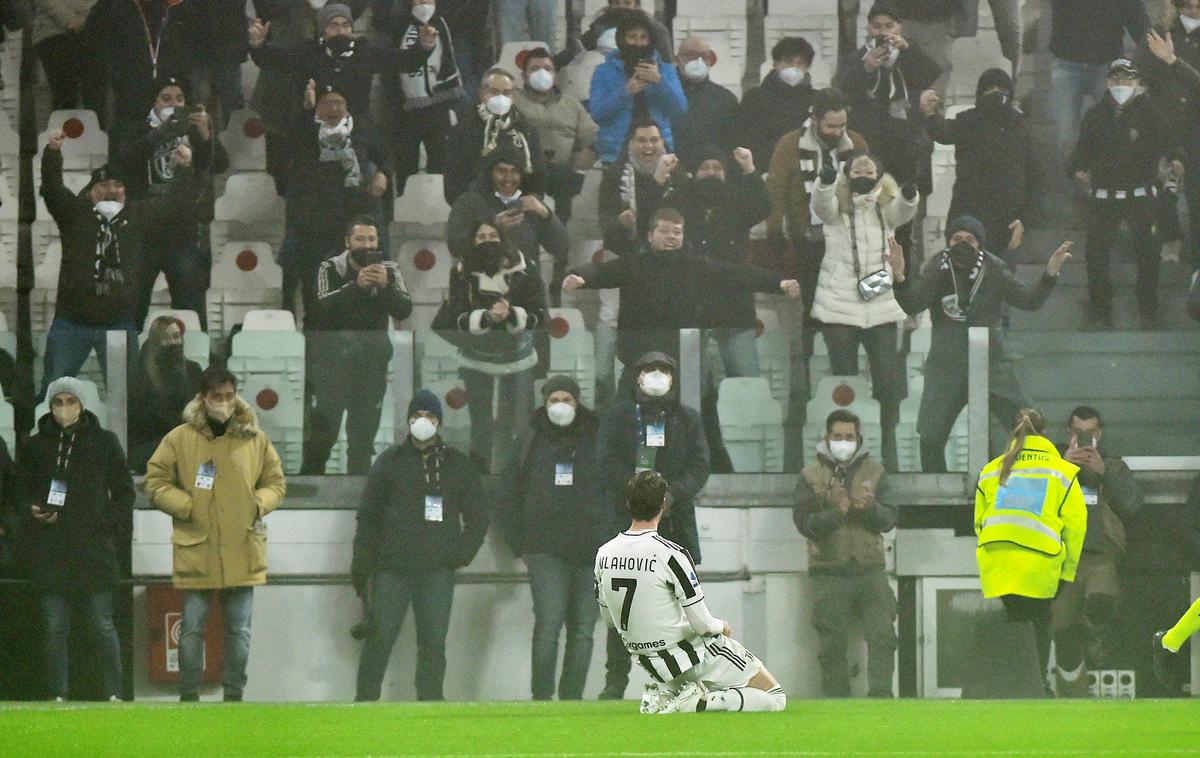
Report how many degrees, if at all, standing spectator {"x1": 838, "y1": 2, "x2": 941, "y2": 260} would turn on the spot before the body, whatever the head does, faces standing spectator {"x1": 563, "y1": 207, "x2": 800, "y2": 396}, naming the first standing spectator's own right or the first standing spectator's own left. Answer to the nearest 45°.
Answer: approximately 45° to the first standing spectator's own right

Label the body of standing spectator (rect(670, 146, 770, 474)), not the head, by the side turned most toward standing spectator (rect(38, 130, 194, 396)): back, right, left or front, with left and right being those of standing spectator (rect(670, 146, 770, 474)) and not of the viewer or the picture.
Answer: right

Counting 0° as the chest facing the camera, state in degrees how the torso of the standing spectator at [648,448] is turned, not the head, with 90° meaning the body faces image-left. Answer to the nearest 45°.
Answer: approximately 0°
